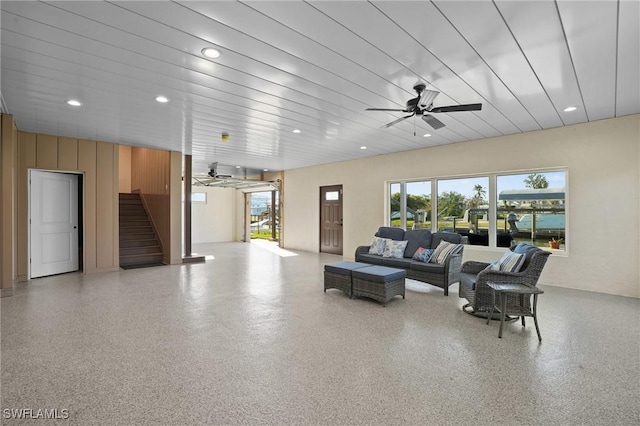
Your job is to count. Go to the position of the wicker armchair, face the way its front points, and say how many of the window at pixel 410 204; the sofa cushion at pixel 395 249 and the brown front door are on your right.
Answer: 3

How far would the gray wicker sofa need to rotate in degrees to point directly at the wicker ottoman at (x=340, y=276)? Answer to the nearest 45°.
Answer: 0° — it already faces it

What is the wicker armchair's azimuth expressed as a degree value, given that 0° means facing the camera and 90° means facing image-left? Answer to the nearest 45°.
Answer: approximately 45°

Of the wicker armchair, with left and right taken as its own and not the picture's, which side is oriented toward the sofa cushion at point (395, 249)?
right

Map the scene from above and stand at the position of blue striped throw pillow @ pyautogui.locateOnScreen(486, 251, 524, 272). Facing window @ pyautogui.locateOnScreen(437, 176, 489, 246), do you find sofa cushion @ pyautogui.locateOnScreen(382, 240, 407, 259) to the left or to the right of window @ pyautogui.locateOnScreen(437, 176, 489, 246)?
left

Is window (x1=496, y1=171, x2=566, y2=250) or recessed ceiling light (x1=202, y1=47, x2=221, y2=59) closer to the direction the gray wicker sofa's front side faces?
the recessed ceiling light

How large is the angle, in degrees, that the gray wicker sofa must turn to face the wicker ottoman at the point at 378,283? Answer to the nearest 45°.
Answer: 0° — it already faces it

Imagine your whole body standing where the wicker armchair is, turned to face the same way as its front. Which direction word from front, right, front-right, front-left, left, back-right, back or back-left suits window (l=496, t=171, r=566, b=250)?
back-right

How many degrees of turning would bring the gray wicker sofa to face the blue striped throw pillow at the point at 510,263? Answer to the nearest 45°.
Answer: approximately 90° to its left

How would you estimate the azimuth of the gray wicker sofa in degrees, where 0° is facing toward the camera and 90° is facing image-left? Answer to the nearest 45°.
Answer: approximately 45°
